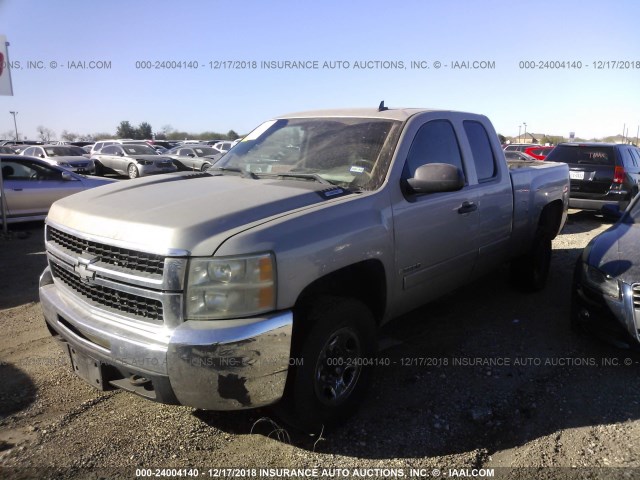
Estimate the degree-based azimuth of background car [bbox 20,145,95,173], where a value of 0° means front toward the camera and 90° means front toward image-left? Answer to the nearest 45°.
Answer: approximately 315°

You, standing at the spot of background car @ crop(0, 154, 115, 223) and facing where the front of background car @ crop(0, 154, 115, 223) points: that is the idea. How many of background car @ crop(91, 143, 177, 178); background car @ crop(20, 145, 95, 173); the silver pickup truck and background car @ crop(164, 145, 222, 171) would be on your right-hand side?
1

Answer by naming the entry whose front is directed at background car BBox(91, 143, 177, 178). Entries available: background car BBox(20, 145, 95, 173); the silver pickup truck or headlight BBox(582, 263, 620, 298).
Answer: background car BBox(20, 145, 95, 173)

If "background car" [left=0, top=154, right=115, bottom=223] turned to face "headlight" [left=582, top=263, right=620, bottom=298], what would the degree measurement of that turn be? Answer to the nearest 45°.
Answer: approximately 45° to its right

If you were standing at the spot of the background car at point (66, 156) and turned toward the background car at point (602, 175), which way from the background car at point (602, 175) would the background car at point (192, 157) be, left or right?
left

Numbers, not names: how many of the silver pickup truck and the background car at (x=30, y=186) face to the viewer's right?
1

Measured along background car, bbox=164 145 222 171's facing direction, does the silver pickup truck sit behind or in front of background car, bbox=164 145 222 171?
in front

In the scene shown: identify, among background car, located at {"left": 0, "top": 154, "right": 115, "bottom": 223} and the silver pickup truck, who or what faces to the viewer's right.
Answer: the background car

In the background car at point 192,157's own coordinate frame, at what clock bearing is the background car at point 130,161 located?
the background car at point 130,161 is roughly at 4 o'clock from the background car at point 192,157.

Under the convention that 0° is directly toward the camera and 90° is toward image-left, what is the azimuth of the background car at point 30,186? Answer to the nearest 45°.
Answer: approximately 270°
